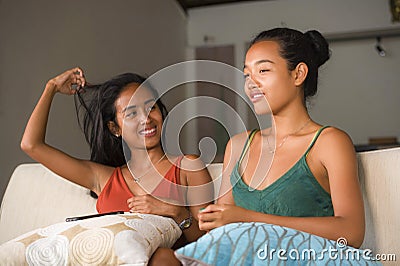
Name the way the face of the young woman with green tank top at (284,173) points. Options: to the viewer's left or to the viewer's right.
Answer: to the viewer's left

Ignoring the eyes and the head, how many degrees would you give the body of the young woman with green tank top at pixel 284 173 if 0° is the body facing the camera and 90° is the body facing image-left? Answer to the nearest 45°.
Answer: approximately 45°

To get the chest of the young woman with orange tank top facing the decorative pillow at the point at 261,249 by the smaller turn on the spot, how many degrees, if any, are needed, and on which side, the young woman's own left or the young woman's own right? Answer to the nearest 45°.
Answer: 0° — they already face it
